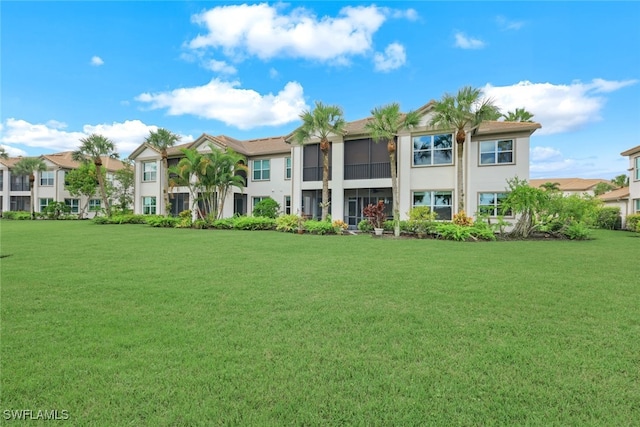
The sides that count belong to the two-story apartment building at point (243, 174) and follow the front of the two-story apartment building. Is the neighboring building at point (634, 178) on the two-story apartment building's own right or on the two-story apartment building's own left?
on the two-story apartment building's own left

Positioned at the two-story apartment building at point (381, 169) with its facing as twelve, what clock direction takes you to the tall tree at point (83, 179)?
The tall tree is roughly at 4 o'clock from the two-story apartment building.

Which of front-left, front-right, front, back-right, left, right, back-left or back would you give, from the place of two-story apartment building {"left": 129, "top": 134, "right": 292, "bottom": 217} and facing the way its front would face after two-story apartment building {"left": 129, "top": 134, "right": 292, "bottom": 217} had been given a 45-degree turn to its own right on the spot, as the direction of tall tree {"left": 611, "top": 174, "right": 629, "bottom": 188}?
back-left

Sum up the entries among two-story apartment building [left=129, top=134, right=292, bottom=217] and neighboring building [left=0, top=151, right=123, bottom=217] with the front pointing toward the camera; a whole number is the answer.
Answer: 2

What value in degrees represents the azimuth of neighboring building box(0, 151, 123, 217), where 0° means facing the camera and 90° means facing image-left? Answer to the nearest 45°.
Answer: approximately 0°

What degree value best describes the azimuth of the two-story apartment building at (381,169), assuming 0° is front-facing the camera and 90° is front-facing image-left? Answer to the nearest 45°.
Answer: approximately 0°

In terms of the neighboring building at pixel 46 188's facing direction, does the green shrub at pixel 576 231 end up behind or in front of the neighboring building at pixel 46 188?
in front
